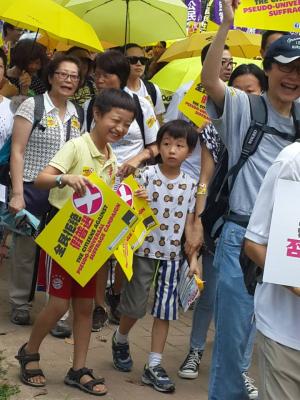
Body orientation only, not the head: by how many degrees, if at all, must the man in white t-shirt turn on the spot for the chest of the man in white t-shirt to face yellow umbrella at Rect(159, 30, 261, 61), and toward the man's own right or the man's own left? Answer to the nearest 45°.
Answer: approximately 135° to the man's own left

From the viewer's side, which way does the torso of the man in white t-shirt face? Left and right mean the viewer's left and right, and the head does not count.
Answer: facing the viewer and to the right of the viewer

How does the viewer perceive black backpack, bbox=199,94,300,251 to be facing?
facing away from the viewer and to the left of the viewer

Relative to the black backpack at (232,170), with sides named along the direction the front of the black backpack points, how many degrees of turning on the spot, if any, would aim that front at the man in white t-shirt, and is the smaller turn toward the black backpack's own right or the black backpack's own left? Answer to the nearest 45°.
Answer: approximately 135° to the black backpack's own left

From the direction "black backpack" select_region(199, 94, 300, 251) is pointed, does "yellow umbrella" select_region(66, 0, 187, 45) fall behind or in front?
in front

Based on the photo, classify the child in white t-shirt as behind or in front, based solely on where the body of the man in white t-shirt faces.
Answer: behind
